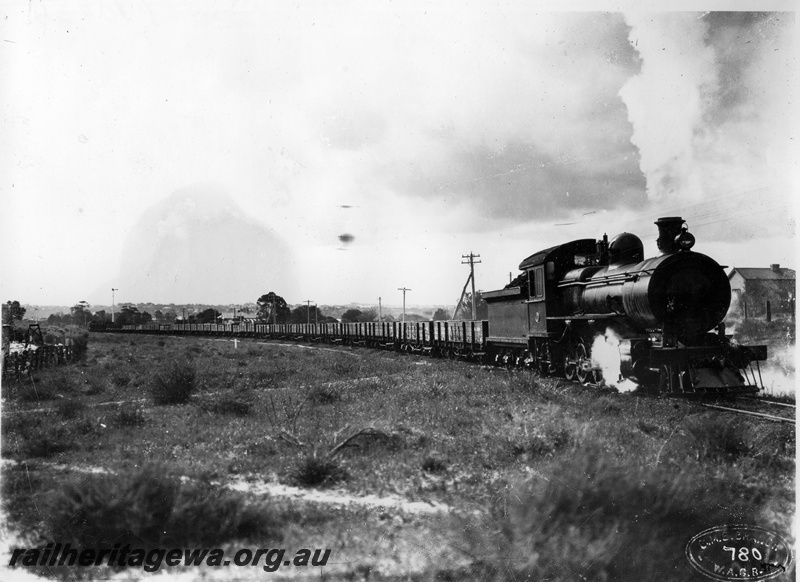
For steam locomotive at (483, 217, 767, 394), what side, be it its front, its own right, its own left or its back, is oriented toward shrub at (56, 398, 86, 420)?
right

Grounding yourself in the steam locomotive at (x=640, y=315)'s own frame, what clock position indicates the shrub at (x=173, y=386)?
The shrub is roughly at 4 o'clock from the steam locomotive.

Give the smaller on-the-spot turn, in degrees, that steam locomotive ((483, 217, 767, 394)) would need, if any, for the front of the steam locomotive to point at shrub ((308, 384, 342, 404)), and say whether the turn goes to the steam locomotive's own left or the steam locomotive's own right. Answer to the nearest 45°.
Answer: approximately 135° to the steam locomotive's own right

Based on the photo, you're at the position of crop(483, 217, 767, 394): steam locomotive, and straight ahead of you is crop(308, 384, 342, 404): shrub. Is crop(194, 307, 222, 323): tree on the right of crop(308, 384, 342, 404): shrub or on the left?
right

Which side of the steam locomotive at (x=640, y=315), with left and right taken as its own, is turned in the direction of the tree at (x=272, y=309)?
back

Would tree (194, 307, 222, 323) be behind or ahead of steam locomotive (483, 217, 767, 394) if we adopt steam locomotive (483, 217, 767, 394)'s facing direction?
behind

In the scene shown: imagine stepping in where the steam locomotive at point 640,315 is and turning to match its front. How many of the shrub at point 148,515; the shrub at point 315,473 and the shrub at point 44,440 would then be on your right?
3

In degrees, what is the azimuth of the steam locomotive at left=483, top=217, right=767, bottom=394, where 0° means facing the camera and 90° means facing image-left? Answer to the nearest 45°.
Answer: approximately 315°

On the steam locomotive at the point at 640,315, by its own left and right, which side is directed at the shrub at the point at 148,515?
right
